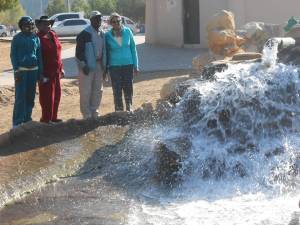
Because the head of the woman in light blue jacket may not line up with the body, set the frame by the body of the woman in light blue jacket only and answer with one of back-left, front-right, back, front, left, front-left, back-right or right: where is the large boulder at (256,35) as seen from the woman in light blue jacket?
back-left

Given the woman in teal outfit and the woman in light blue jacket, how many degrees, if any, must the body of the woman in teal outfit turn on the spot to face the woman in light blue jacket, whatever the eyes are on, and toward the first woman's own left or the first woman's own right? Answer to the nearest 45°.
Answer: approximately 45° to the first woman's own left

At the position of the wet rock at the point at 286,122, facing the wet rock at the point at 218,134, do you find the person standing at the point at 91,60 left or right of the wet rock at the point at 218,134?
right

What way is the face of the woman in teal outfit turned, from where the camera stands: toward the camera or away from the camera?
toward the camera

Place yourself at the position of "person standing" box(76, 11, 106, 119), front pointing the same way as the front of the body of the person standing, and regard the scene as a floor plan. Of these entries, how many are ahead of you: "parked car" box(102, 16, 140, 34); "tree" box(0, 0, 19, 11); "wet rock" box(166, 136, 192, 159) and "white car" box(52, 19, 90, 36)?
1

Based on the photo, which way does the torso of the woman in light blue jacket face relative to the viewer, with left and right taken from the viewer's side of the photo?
facing the viewer

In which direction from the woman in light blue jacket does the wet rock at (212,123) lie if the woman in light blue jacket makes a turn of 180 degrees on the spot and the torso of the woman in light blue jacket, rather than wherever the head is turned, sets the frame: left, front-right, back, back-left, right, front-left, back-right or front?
back-right

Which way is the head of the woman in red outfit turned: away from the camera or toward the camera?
toward the camera

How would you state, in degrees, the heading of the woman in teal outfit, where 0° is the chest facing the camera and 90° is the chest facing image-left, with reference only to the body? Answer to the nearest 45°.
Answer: approximately 315°

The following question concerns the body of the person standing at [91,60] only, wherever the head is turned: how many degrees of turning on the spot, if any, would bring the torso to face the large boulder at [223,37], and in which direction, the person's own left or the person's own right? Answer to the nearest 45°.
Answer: approximately 90° to the person's own left

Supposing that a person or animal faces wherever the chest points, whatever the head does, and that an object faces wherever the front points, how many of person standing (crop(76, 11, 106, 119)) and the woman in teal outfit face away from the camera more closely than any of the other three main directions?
0

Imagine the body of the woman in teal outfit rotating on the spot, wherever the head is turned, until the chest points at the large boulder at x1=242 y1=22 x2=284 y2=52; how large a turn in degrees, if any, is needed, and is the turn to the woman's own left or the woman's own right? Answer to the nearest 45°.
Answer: approximately 90° to the woman's own left

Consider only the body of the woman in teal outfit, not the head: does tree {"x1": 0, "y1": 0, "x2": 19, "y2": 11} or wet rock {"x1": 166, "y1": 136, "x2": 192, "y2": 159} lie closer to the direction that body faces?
the wet rock
